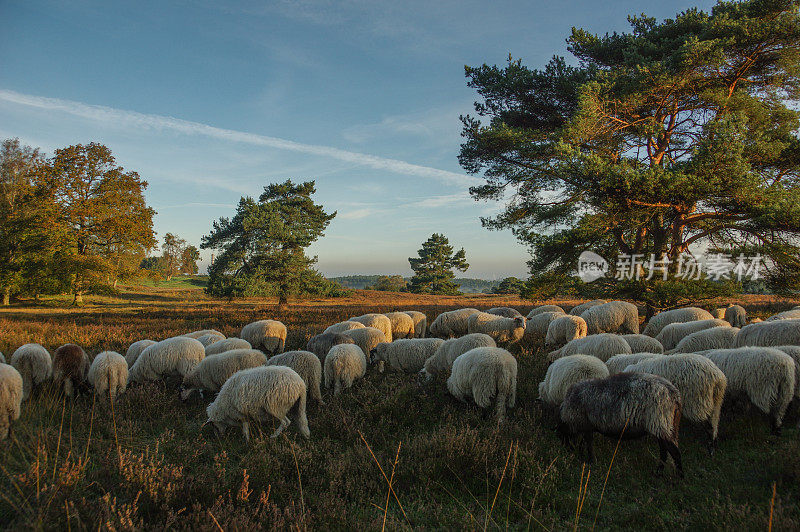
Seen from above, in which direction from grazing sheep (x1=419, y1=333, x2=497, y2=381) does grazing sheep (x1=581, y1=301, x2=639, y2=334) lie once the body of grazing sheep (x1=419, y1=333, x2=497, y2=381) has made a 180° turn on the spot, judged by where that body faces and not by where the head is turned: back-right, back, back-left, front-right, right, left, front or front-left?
front-left

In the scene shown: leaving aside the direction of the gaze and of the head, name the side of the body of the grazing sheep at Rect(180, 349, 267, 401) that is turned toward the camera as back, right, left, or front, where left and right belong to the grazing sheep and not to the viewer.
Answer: left

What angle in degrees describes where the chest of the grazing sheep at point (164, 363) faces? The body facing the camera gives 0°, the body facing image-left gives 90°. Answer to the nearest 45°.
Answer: approximately 90°

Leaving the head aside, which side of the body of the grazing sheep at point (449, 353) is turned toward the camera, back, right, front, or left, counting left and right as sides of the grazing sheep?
left

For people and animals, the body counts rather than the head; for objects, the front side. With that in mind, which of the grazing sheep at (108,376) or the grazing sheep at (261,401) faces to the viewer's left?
the grazing sheep at (261,401)

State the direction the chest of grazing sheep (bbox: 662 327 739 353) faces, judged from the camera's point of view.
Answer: to the viewer's left

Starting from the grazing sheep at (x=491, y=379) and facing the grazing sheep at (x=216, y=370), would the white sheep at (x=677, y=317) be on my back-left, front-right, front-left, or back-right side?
back-right

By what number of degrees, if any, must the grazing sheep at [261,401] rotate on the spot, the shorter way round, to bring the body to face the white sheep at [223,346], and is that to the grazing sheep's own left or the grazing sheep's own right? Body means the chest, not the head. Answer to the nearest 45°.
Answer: approximately 90° to the grazing sheep's own right
